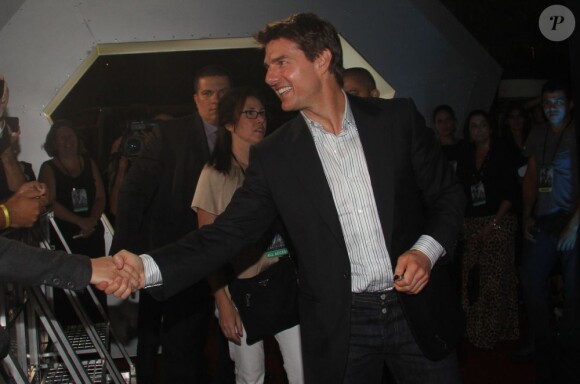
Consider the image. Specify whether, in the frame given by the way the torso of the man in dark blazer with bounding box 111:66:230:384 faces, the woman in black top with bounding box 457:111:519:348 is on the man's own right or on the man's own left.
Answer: on the man's own left

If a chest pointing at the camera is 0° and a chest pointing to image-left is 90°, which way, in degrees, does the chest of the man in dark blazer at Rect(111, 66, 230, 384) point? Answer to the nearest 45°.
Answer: approximately 315°

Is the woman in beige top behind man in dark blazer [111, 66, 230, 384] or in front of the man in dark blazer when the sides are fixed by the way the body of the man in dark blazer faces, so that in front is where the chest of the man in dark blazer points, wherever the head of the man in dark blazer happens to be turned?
in front

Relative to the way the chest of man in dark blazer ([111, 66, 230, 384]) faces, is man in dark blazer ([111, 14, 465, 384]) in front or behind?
in front

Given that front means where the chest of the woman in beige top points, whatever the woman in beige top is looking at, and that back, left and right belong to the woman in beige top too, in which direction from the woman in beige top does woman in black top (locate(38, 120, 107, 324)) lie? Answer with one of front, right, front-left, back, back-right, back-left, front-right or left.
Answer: back

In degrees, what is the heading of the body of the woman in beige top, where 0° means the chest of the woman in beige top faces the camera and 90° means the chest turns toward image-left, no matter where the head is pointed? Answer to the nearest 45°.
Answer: approximately 315°
